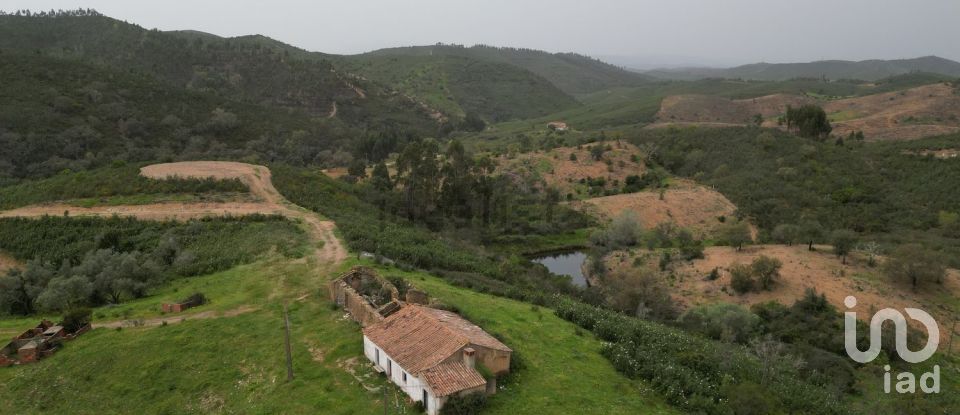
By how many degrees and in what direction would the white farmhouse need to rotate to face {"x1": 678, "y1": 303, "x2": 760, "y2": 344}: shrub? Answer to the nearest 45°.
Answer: approximately 180°

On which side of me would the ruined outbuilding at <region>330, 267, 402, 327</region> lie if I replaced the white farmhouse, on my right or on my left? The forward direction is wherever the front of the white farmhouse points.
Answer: on my right

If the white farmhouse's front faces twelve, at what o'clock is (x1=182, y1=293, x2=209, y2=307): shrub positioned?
The shrub is roughly at 3 o'clock from the white farmhouse.

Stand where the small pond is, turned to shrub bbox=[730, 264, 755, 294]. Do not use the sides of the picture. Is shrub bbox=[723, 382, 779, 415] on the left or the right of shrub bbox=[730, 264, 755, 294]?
right

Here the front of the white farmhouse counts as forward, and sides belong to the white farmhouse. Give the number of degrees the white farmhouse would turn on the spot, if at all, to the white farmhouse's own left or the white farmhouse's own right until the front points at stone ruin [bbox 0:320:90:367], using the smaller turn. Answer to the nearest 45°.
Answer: approximately 45° to the white farmhouse's own right

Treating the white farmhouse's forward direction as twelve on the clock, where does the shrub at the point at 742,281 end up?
The shrub is roughly at 6 o'clock from the white farmhouse.

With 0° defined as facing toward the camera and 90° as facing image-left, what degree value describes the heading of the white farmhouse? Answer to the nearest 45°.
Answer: approximately 45°

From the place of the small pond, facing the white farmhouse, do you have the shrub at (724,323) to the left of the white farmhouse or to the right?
left

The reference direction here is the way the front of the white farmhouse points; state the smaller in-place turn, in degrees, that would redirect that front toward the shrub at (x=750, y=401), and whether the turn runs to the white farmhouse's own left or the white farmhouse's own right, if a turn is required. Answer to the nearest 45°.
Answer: approximately 135° to the white farmhouse's own left

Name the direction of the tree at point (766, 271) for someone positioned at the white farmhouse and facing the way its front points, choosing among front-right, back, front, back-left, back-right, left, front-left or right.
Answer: back
